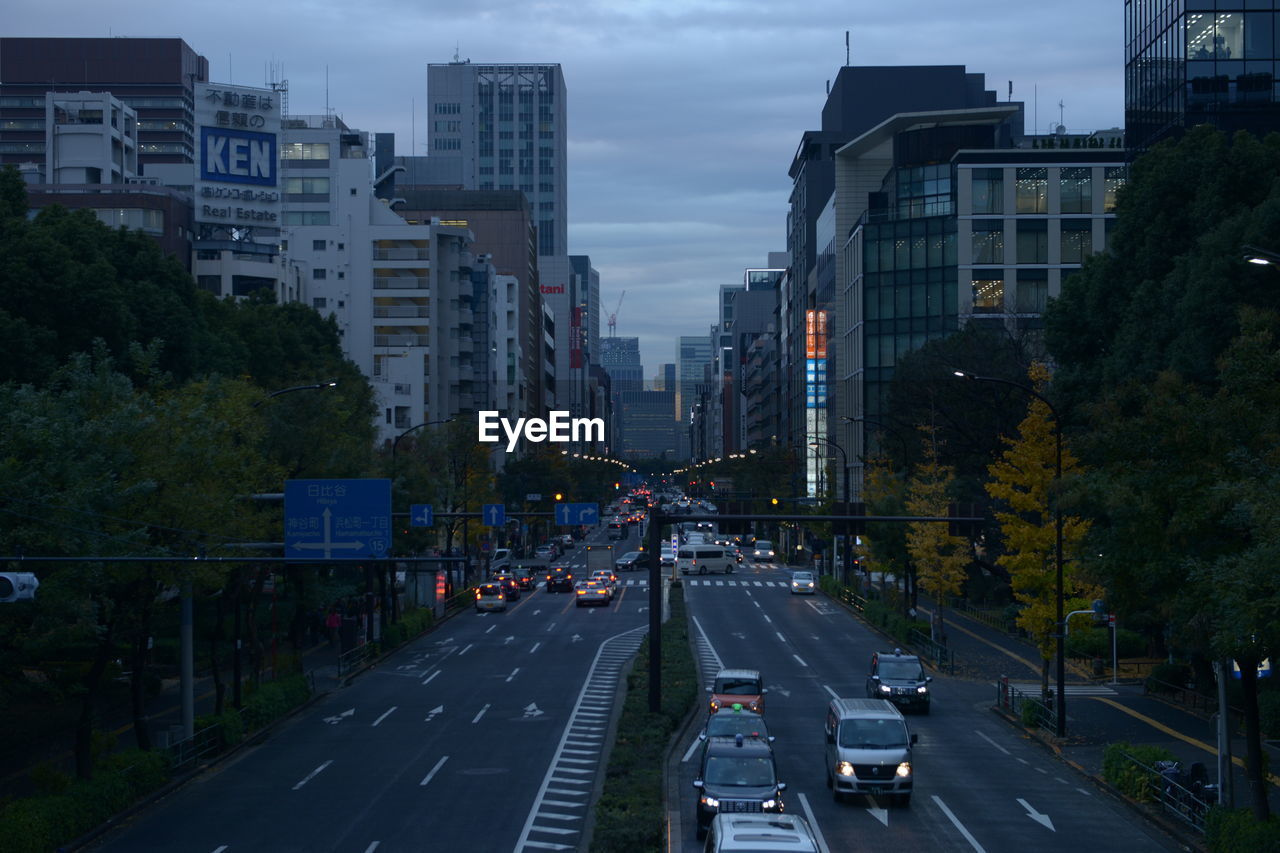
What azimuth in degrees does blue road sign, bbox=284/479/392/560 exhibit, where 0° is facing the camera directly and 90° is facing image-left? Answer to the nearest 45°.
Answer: approximately 0°

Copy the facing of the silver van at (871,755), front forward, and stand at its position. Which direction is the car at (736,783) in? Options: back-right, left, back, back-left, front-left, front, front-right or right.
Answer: front-right

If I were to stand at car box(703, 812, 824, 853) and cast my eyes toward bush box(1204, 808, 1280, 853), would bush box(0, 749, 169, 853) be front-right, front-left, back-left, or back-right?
back-left

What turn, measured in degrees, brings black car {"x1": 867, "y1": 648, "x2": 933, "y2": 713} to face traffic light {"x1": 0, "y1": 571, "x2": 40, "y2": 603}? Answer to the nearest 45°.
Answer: approximately 45° to its right

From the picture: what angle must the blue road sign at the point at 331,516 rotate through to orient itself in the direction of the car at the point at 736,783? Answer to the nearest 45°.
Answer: approximately 45° to its left

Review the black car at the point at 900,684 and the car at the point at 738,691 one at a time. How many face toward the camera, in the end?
2

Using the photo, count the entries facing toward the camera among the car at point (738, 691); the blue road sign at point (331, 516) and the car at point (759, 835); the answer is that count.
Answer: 3

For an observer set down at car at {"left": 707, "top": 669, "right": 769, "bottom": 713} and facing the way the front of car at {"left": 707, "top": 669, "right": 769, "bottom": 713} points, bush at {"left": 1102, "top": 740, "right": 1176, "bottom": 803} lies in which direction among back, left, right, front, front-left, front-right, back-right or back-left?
front-left

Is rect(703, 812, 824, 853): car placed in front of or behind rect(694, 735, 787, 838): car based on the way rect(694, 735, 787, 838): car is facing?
in front

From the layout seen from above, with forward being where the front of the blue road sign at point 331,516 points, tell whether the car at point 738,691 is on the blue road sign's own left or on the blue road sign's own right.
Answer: on the blue road sign's own left

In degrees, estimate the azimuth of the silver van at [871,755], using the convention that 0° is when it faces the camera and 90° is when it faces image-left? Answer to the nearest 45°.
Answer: approximately 0°

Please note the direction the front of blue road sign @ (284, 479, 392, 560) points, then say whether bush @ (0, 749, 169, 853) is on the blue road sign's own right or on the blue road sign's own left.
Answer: on the blue road sign's own right
